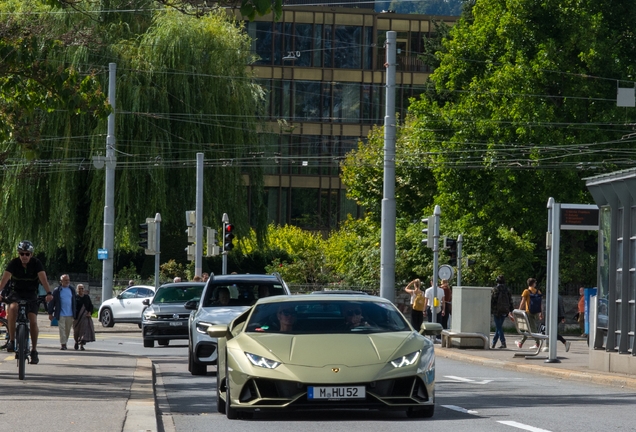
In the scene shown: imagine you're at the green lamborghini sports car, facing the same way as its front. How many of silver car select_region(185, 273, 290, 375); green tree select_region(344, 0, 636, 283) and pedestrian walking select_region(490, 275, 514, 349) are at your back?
3

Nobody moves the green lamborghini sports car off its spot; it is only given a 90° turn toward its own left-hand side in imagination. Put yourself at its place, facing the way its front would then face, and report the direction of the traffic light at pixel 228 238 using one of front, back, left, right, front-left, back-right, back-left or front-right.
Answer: left

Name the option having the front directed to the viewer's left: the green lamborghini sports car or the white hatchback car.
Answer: the white hatchback car

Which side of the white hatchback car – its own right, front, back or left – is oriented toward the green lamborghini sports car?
left

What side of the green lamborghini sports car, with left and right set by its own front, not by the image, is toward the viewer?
front

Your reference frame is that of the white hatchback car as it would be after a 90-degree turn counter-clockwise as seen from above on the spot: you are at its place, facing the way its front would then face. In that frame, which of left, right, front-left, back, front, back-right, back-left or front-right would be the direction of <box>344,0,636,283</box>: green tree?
left

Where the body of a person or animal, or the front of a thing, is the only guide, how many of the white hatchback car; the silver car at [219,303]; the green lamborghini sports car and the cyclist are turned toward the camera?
3

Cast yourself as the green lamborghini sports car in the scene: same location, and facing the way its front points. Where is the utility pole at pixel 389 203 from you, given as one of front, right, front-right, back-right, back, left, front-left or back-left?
back

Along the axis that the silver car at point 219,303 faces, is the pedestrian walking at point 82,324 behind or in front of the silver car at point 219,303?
behind

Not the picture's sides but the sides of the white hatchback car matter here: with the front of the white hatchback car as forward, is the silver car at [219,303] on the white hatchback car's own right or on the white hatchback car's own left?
on the white hatchback car's own left

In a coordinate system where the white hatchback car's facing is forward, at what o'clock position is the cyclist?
The cyclist is roughly at 9 o'clock from the white hatchback car.

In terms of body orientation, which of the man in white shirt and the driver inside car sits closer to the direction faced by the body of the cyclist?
the driver inside car

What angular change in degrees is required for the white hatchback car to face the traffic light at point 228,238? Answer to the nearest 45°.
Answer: approximately 135° to its left

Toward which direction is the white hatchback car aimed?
to the viewer's left

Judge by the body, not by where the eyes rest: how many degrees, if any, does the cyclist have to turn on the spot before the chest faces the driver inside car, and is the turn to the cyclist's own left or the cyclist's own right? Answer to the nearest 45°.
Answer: approximately 45° to the cyclist's own left

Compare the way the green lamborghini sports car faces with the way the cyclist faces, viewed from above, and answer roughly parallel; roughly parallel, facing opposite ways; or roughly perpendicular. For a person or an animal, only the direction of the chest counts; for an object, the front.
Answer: roughly parallel

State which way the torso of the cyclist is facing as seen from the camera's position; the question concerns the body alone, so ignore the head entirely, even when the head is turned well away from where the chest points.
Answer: toward the camera
